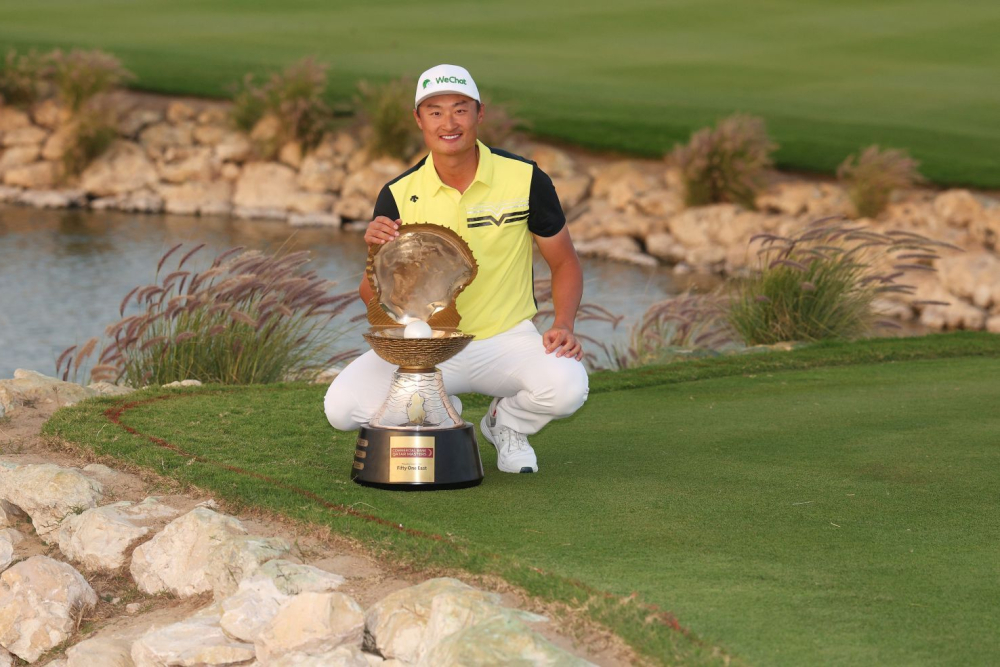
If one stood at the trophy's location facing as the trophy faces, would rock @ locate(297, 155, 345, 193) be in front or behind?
behind

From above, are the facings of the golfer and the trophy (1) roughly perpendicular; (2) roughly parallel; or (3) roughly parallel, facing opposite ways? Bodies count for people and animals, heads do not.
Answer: roughly parallel

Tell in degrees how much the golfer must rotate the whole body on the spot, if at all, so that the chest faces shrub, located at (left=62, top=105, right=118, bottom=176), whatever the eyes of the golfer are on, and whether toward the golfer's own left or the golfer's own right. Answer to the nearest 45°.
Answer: approximately 180°

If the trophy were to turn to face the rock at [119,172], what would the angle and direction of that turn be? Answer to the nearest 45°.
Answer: approximately 180°

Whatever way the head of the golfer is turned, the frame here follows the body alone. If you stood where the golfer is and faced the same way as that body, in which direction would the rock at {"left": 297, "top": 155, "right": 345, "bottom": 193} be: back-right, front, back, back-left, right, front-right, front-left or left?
back

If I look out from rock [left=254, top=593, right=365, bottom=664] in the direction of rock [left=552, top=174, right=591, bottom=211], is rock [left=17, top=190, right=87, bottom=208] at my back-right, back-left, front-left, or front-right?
front-left

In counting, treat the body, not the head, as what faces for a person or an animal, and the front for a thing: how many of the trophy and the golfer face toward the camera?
2

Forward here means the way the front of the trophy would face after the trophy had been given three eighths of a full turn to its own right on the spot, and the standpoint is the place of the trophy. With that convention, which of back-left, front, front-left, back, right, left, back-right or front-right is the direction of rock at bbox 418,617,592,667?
back-left

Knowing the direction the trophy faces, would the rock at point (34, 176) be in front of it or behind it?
behind

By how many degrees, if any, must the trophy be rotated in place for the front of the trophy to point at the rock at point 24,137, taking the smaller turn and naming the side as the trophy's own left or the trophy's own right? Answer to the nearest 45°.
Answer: approximately 180°

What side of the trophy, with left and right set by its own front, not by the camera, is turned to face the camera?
front

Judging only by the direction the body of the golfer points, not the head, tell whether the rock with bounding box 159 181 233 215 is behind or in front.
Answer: behind

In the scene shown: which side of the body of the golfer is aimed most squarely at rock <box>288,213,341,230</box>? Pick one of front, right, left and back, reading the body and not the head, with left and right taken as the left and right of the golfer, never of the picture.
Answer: back

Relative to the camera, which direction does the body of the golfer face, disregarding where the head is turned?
toward the camera

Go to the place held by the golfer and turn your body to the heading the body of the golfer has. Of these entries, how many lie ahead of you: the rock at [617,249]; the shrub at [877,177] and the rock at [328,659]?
1

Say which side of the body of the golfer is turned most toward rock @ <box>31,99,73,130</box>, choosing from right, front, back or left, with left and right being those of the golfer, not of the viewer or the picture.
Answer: back
